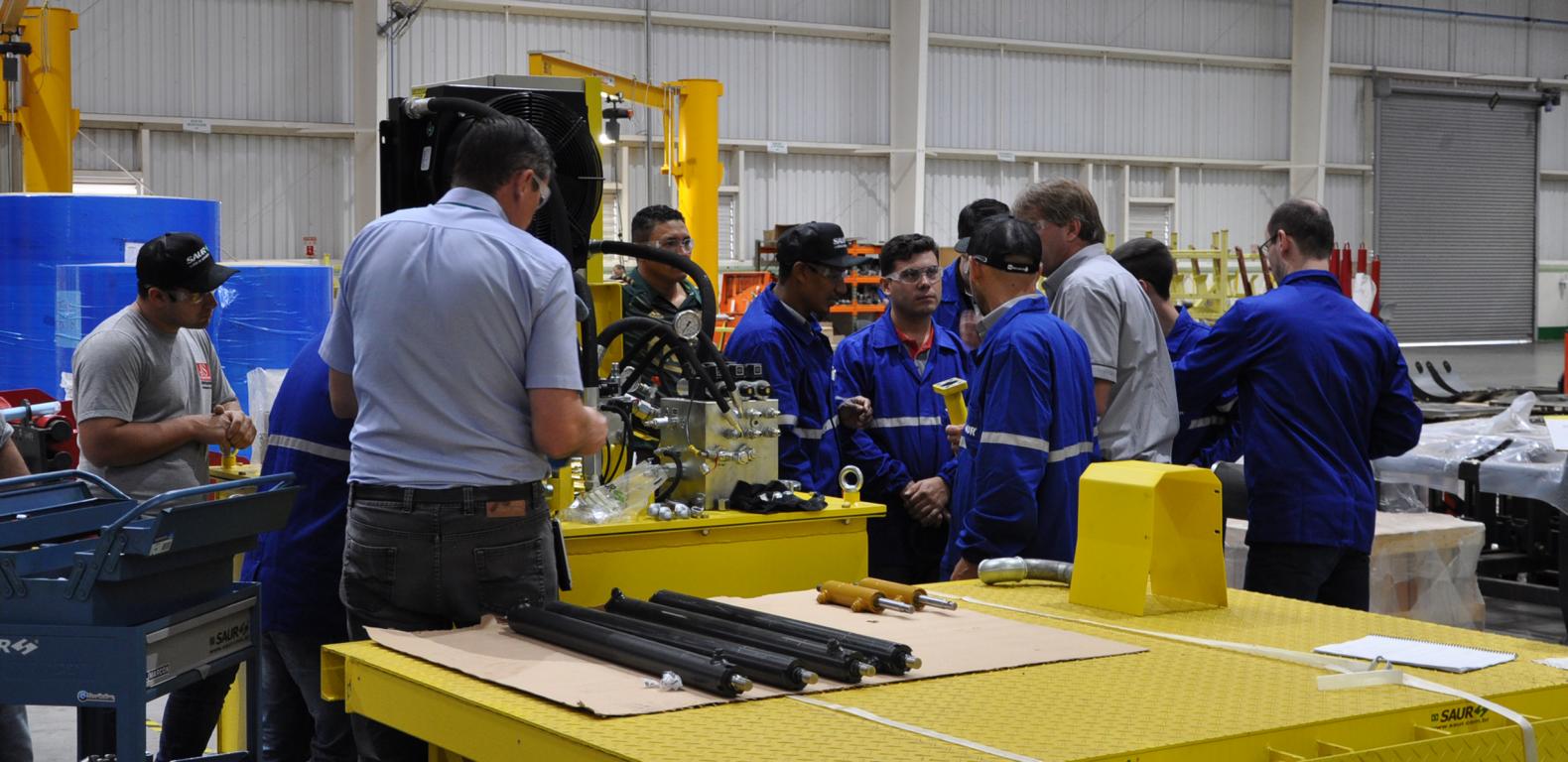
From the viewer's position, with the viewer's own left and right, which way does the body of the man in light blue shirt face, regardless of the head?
facing away from the viewer and to the right of the viewer

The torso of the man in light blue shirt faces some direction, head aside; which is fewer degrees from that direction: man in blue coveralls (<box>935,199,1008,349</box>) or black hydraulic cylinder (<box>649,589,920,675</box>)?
the man in blue coveralls

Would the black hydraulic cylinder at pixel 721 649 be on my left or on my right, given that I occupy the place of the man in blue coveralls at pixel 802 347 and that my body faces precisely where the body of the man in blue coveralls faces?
on my right

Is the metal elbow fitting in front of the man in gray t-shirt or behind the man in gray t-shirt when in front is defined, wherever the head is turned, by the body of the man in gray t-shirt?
in front

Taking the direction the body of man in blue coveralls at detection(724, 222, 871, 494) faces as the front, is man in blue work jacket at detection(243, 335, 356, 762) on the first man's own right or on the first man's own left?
on the first man's own right

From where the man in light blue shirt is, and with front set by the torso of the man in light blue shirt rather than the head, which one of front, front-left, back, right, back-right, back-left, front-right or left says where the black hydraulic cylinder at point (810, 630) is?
right

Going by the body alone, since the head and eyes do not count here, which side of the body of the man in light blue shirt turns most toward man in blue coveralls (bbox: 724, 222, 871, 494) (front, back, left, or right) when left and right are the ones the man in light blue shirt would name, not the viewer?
front

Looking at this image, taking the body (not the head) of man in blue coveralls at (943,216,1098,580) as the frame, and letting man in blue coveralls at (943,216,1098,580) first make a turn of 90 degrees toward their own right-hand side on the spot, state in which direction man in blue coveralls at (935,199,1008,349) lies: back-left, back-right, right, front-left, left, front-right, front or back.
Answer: front-left

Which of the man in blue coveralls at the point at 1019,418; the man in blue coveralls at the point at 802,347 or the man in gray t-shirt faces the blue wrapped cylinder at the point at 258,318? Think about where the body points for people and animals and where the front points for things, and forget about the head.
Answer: the man in blue coveralls at the point at 1019,418

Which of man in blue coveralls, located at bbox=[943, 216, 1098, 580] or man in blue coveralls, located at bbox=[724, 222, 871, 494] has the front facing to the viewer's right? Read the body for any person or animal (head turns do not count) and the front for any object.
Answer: man in blue coveralls, located at bbox=[724, 222, 871, 494]

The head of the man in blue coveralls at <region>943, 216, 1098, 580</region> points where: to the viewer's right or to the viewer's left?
to the viewer's left

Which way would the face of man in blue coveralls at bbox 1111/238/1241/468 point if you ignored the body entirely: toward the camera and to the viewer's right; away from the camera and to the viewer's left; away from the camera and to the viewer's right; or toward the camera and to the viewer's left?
away from the camera and to the viewer's left

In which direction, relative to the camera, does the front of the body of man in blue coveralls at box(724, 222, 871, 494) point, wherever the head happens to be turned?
to the viewer's right

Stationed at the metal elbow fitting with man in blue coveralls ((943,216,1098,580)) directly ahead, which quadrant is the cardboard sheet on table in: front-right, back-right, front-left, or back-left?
back-left

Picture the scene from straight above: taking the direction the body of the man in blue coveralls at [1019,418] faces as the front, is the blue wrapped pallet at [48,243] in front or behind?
in front

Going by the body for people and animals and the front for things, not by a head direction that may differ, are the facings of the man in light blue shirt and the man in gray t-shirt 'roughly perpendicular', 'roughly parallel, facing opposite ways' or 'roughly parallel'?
roughly perpendicular

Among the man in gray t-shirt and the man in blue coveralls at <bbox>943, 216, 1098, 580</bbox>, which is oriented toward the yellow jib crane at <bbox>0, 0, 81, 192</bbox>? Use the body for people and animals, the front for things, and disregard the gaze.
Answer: the man in blue coveralls

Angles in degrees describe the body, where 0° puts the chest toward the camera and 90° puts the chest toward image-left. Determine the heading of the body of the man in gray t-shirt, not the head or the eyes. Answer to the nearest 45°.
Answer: approximately 315°

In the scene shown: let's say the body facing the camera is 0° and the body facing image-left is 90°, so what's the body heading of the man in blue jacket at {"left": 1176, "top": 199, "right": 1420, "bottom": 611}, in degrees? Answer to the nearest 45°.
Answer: approximately 135°

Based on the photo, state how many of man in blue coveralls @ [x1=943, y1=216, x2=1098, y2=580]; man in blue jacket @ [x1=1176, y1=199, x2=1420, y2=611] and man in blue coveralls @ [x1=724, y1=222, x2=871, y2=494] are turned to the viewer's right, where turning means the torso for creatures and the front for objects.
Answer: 1

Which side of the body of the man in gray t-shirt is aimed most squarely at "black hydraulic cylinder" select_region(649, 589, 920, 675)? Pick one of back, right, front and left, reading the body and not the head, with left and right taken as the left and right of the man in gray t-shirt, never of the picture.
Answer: front

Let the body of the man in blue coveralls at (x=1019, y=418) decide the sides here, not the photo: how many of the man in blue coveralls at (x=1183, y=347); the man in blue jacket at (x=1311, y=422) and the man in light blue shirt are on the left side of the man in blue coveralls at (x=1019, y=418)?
1
